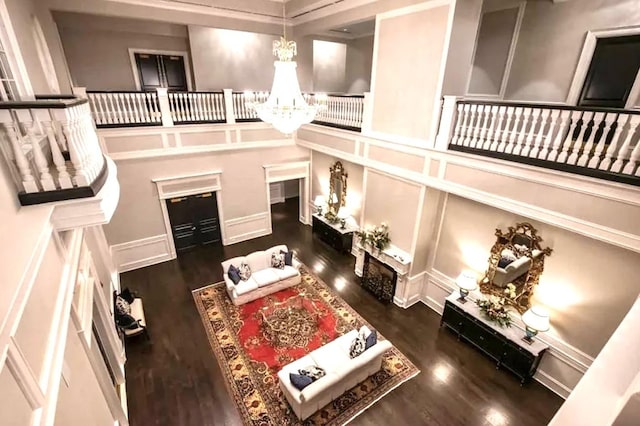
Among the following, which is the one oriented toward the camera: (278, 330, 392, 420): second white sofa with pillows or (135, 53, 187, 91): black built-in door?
the black built-in door

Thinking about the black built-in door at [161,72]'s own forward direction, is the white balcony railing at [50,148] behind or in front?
in front

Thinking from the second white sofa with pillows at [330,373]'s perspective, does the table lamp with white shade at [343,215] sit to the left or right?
on its right

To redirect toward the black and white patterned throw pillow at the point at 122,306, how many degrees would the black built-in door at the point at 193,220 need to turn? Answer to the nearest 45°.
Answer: approximately 45° to its right

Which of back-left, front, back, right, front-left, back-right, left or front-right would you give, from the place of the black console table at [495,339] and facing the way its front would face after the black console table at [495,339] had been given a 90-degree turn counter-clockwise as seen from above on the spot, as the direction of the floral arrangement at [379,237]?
back-right

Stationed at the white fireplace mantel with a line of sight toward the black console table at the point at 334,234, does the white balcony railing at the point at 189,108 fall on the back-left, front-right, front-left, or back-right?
front-left

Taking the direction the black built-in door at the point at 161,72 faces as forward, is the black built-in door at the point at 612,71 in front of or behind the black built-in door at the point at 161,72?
in front

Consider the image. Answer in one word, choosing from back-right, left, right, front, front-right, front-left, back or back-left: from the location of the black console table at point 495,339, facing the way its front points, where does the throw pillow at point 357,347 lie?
front

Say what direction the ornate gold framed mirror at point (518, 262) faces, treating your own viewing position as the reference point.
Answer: facing the viewer and to the left of the viewer

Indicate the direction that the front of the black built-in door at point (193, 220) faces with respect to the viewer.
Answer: facing the viewer

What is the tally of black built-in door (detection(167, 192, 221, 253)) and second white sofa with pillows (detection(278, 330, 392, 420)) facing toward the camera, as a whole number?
1

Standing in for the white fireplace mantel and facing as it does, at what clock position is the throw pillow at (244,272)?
The throw pillow is roughly at 1 o'clock from the white fireplace mantel.

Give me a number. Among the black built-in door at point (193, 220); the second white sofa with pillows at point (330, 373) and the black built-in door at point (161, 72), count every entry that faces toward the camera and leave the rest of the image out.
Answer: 2

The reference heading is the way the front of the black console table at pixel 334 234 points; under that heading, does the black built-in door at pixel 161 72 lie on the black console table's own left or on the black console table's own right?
on the black console table's own right

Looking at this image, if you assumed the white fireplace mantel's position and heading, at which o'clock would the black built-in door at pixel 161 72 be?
The black built-in door is roughly at 2 o'clock from the white fireplace mantel.

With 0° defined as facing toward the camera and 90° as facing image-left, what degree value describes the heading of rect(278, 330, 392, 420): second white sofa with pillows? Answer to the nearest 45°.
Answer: approximately 135°

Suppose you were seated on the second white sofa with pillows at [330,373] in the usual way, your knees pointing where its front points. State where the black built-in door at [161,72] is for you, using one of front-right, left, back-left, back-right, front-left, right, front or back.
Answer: front

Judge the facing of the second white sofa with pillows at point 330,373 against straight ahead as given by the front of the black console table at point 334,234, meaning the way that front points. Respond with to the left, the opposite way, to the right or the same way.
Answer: to the right

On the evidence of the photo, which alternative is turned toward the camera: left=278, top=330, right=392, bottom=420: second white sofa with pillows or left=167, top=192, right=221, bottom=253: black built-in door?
the black built-in door

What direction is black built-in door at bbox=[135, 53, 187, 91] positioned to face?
toward the camera
